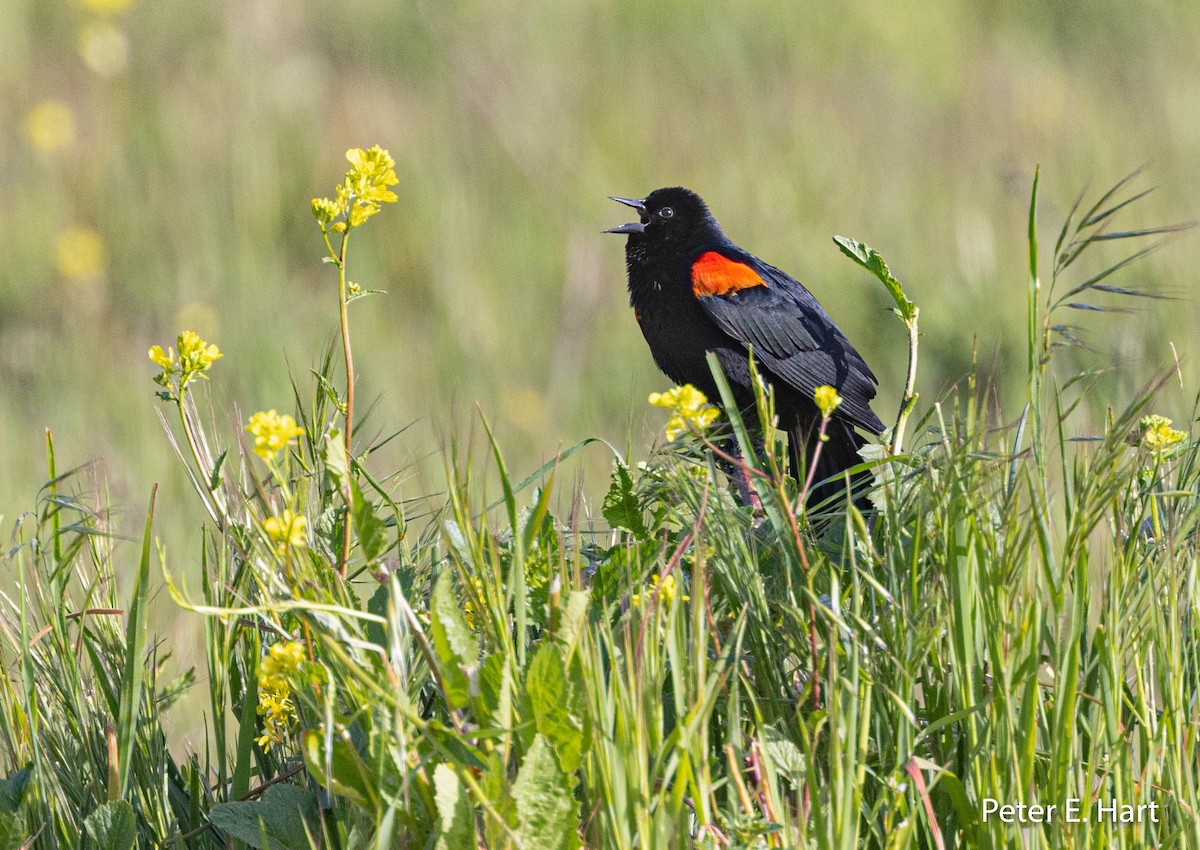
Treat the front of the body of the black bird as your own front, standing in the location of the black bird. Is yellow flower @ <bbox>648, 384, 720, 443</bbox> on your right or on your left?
on your left

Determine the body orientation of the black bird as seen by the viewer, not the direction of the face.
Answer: to the viewer's left

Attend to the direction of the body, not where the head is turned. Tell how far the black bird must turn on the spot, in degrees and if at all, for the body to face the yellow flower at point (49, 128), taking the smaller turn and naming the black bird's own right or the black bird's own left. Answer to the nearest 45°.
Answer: approximately 45° to the black bird's own right

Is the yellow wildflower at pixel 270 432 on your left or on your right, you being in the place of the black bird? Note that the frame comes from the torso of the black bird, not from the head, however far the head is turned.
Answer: on your left

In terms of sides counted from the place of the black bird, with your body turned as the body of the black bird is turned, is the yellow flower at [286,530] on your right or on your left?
on your left

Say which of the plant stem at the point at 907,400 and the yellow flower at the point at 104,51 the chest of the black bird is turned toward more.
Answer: the yellow flower
